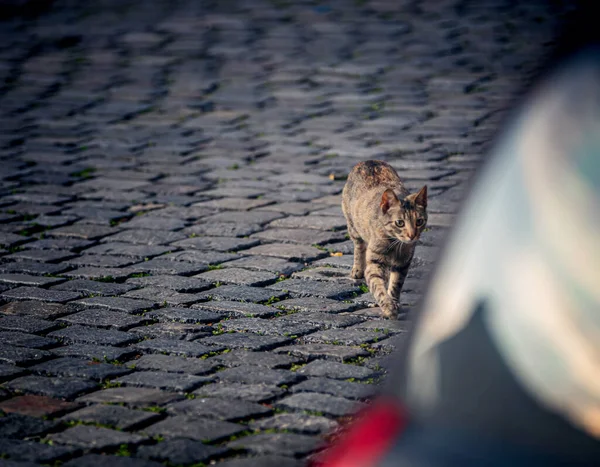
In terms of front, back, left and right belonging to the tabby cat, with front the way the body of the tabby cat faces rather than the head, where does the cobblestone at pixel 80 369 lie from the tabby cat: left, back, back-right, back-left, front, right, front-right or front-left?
right

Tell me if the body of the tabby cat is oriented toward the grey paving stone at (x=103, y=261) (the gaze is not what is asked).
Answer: no

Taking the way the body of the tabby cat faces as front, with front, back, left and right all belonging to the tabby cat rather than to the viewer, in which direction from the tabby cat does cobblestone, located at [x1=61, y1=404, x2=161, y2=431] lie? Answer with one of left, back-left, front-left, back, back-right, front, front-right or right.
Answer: right

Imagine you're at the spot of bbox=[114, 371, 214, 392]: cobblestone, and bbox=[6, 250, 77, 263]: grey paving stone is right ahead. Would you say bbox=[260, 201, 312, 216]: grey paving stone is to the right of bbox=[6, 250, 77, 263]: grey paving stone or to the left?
right

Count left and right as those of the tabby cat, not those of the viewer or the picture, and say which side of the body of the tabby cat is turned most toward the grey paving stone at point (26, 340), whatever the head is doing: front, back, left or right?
right

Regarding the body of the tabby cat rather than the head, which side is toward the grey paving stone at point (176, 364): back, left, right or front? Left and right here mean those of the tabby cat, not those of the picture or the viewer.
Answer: right

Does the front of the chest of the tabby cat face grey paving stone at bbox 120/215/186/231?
no

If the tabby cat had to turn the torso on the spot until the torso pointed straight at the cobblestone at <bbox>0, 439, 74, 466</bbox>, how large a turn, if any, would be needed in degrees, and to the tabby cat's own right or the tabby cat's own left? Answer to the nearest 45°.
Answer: approximately 90° to the tabby cat's own right

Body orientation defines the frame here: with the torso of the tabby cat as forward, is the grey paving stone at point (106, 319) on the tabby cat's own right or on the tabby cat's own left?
on the tabby cat's own right

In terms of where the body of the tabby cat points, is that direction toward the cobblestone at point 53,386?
no

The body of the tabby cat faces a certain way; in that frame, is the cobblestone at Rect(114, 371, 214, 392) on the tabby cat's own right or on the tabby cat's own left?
on the tabby cat's own right

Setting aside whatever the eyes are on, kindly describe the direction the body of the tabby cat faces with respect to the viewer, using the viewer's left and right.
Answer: facing the viewer and to the right of the viewer

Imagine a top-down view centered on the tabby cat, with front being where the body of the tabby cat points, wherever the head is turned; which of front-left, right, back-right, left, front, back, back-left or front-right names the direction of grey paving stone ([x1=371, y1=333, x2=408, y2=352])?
front-right

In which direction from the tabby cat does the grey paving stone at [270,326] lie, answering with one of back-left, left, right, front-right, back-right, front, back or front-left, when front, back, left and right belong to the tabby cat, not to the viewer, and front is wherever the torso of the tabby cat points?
right

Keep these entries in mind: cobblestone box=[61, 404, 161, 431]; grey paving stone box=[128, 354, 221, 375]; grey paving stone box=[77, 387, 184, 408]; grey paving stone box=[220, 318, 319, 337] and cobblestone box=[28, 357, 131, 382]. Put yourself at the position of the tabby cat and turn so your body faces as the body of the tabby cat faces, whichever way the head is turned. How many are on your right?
5
